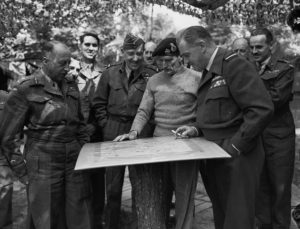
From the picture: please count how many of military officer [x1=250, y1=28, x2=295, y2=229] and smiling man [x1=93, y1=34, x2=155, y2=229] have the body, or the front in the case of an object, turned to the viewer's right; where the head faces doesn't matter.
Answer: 0

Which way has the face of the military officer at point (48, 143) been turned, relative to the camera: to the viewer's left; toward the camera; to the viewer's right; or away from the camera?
to the viewer's right

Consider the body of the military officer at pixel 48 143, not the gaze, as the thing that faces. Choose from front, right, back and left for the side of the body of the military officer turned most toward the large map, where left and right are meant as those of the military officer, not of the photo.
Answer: front

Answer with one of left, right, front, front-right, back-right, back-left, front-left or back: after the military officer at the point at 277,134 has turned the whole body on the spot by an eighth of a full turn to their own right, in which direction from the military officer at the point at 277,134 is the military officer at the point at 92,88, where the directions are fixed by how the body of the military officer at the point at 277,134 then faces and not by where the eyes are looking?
front

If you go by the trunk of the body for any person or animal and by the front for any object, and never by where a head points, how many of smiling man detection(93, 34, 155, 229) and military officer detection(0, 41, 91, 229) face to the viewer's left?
0

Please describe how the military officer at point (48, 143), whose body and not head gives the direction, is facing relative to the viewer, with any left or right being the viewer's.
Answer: facing the viewer and to the right of the viewer

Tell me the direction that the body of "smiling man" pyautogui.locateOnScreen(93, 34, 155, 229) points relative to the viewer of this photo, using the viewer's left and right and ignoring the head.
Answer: facing the viewer

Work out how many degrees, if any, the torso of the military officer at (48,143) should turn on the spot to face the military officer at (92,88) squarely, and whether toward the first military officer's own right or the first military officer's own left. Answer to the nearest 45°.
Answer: approximately 90° to the first military officer's own left

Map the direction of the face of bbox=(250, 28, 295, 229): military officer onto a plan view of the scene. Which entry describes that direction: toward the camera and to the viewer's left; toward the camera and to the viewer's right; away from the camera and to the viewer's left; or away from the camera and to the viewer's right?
toward the camera and to the viewer's left

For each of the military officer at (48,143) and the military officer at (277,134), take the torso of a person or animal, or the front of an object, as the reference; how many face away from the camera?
0

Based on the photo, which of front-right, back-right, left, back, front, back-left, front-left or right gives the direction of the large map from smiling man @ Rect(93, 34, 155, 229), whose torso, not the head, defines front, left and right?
front

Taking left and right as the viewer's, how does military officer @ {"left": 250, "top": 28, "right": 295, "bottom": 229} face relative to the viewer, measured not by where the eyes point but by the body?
facing the viewer and to the left of the viewer

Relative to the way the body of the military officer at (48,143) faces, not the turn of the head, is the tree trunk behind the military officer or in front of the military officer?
in front

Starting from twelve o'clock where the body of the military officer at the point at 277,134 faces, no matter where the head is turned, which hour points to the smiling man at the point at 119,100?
The smiling man is roughly at 1 o'clock from the military officer.

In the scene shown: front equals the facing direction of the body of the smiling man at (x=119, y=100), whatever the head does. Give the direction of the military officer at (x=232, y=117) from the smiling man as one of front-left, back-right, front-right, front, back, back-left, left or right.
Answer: front-left
